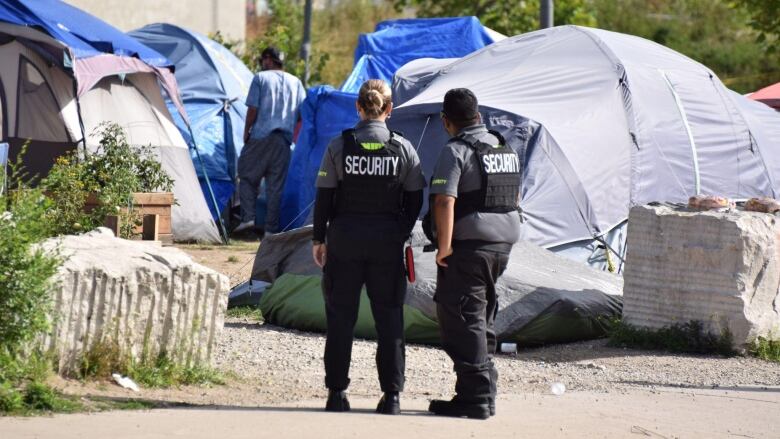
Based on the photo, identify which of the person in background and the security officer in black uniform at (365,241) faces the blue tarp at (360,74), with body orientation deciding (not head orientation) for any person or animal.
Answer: the security officer in black uniform

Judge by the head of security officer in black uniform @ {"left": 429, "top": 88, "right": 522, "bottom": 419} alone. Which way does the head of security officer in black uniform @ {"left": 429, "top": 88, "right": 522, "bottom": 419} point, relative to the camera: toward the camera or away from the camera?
away from the camera

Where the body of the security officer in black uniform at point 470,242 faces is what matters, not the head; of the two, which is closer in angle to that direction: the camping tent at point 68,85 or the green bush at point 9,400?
the camping tent

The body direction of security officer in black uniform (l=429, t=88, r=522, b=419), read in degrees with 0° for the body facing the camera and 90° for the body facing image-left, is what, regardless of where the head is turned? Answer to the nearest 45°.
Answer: approximately 135°

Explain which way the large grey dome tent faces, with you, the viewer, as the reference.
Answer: facing the viewer and to the left of the viewer

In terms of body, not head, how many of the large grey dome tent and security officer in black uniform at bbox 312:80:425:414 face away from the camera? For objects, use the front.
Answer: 1

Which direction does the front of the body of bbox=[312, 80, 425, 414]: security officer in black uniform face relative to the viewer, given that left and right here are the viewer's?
facing away from the viewer

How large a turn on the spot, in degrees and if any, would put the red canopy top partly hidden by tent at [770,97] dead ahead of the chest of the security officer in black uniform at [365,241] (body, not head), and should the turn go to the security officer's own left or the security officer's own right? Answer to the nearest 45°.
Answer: approximately 45° to the security officer's own right

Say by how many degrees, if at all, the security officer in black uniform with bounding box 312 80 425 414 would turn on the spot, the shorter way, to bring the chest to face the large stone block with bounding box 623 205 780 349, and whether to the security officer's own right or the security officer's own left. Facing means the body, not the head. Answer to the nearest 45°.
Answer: approximately 45° to the security officer's own right

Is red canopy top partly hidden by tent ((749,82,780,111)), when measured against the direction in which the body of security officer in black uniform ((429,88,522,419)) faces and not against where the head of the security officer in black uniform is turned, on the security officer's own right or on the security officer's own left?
on the security officer's own right

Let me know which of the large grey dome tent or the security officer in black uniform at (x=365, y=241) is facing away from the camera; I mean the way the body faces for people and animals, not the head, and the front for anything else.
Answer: the security officer in black uniform

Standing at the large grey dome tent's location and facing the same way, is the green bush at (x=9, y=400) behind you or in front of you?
in front

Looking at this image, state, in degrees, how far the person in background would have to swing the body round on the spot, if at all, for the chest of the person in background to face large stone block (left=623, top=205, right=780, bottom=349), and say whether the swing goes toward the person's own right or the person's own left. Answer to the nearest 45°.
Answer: approximately 180°

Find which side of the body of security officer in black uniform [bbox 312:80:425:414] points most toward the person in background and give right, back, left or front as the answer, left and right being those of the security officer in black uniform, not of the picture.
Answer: front

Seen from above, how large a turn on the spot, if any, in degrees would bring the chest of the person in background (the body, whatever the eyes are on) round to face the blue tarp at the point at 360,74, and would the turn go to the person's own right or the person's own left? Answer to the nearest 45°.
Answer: approximately 90° to the person's own right

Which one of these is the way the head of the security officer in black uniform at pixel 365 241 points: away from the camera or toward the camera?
away from the camera
